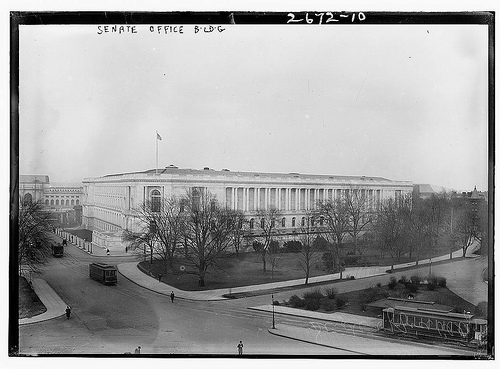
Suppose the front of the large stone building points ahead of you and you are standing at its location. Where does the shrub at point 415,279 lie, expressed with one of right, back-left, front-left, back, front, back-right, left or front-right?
front-left

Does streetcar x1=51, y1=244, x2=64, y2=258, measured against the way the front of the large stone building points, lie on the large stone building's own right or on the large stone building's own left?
on the large stone building's own right

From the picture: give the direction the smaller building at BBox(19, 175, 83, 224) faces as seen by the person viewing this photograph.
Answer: facing the viewer
